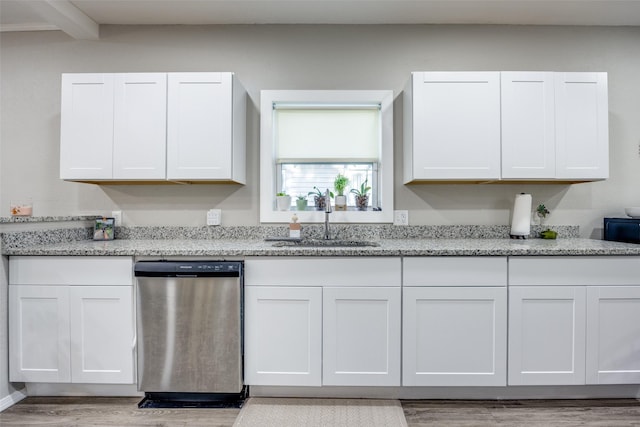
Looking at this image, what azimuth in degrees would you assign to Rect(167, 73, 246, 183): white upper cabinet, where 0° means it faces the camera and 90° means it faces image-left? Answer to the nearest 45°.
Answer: approximately 0°

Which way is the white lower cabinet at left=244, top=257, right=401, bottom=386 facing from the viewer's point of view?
toward the camera

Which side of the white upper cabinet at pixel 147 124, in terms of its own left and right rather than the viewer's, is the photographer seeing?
front

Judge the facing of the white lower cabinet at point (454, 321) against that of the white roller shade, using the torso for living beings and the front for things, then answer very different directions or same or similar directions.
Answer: same or similar directions

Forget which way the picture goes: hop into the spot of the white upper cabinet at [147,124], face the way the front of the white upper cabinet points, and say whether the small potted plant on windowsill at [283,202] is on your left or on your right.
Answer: on your left

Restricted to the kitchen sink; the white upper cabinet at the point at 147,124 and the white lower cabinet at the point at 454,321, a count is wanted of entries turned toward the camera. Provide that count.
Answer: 3

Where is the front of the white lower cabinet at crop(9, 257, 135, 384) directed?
toward the camera

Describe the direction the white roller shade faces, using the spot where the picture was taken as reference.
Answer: facing the viewer

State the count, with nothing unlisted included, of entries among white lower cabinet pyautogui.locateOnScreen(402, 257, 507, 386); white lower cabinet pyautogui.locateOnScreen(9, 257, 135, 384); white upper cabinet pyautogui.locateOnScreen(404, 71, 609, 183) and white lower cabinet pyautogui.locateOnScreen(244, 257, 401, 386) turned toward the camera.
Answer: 4

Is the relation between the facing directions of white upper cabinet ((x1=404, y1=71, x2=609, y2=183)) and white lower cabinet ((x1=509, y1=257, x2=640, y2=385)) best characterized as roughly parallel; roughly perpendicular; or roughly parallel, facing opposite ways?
roughly parallel

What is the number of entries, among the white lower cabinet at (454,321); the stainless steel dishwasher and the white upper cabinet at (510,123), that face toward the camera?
3

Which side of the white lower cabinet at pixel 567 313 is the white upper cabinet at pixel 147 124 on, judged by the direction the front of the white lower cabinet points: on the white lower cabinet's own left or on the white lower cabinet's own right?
on the white lower cabinet's own right
